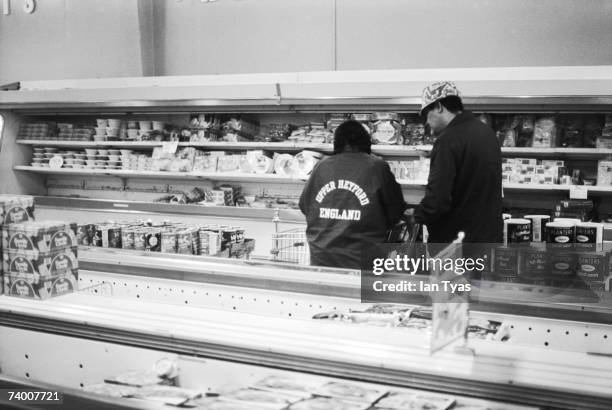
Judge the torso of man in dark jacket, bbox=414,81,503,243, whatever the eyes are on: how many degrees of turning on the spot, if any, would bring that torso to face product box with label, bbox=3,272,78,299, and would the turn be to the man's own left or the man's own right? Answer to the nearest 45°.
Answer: approximately 90° to the man's own left

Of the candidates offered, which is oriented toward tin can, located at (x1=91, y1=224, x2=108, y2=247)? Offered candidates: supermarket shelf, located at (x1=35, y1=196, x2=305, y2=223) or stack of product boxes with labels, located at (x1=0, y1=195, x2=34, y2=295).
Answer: the supermarket shelf

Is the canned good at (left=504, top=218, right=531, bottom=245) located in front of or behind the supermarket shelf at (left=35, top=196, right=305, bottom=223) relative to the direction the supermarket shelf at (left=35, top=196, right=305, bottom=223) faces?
in front

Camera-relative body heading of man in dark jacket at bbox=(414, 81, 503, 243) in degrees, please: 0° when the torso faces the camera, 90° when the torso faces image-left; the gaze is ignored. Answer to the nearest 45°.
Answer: approximately 135°

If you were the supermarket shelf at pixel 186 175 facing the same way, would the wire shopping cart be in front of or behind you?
in front

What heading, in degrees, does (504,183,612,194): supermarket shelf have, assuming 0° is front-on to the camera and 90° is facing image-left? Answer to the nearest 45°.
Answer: approximately 0°

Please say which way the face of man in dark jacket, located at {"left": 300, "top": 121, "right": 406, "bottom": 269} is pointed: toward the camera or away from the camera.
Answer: away from the camera
